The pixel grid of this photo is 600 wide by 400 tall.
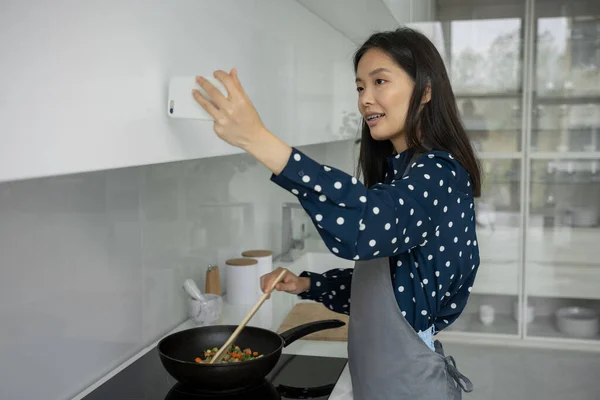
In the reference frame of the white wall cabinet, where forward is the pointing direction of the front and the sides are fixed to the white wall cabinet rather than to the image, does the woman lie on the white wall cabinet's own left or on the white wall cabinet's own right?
on the white wall cabinet's own left

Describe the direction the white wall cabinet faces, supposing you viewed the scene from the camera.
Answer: facing the viewer and to the right of the viewer
